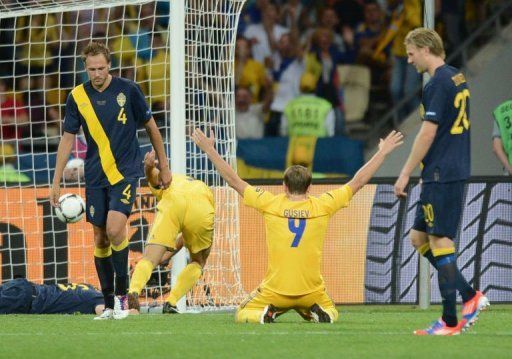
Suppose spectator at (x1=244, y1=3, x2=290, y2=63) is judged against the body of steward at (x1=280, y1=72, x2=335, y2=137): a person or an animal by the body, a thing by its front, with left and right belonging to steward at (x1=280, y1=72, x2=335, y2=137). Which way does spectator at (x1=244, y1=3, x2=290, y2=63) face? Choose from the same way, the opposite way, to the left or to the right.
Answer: the opposite way

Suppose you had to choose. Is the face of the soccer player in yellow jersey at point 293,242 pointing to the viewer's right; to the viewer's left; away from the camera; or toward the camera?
away from the camera

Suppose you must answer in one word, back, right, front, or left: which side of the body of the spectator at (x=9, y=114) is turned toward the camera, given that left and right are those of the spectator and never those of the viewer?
front

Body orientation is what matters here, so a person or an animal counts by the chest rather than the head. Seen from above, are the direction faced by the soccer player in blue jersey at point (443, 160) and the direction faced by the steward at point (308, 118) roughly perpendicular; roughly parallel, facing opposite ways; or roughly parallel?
roughly perpendicular

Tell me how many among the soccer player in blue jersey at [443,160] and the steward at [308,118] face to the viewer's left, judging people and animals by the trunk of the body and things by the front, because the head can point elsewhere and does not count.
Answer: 1

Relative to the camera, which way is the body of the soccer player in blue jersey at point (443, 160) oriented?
to the viewer's left

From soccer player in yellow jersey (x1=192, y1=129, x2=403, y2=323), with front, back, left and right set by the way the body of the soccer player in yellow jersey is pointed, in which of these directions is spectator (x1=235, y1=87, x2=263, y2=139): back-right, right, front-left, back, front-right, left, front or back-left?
front

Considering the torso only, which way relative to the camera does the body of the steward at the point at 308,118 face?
away from the camera

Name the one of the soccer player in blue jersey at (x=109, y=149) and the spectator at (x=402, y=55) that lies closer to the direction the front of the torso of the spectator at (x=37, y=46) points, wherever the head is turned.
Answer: the soccer player in blue jersey

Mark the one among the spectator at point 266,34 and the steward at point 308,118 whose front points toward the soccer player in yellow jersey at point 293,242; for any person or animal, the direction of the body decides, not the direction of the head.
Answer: the spectator at point 266,34

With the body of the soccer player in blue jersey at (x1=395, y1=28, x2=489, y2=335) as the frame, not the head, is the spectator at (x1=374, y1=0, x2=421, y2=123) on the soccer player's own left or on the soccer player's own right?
on the soccer player's own right

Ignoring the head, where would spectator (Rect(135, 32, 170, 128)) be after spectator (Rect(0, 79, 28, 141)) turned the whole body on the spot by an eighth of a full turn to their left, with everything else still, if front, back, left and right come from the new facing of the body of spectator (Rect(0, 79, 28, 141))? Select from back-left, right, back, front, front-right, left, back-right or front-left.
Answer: front

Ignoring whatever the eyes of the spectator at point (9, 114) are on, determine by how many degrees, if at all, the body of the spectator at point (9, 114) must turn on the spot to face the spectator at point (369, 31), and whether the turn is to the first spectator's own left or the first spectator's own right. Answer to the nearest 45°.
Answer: approximately 90° to the first spectator's own left
